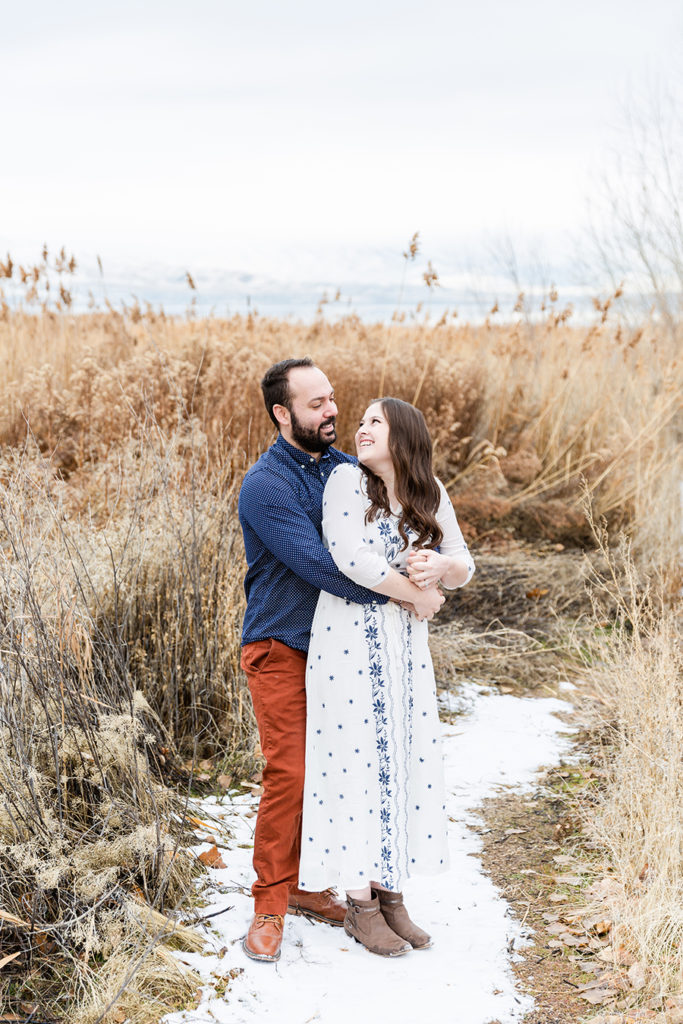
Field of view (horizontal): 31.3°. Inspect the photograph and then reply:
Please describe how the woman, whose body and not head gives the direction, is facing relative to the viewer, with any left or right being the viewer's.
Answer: facing the viewer and to the right of the viewer

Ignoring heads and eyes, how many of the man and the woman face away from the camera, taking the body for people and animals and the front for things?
0

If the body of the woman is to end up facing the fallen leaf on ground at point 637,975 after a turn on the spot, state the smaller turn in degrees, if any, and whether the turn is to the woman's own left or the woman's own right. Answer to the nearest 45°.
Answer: approximately 45° to the woman's own left

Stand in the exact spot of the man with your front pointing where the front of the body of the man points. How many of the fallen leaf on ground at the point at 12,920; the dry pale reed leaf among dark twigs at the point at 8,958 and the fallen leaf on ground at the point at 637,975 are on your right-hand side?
2

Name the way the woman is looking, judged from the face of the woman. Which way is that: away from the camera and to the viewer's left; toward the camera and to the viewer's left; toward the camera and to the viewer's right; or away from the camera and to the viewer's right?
toward the camera and to the viewer's left

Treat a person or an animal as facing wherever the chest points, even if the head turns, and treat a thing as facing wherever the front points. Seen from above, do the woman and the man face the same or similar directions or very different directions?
same or similar directions

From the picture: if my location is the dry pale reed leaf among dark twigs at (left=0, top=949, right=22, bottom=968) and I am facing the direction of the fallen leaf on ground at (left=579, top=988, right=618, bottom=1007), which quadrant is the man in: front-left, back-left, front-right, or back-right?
front-left

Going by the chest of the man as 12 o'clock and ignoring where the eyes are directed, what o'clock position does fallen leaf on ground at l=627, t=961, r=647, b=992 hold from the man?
The fallen leaf on ground is roughly at 11 o'clock from the man.
